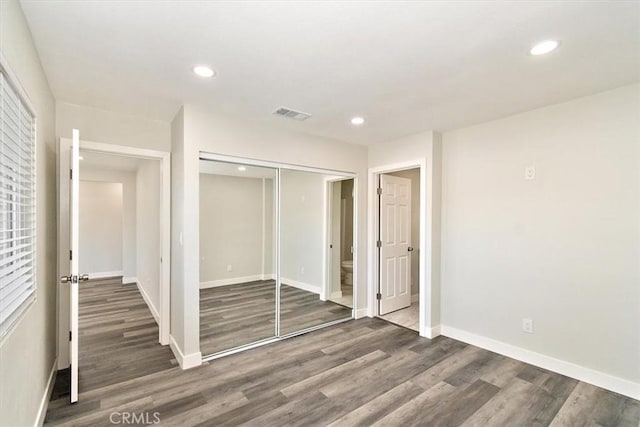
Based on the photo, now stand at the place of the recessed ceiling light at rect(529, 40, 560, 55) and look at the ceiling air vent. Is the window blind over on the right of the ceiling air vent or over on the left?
left

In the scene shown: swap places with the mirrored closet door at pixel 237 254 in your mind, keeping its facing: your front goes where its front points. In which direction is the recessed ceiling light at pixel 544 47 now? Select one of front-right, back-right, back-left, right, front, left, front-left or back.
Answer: front

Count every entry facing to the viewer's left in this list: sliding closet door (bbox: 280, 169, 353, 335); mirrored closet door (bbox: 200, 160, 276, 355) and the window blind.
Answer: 0

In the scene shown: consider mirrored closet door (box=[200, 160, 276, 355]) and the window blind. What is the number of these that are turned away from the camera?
0

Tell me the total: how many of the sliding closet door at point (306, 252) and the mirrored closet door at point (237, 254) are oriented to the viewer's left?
0

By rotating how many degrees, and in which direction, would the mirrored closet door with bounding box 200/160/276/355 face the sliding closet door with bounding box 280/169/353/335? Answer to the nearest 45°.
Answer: approximately 45° to its left

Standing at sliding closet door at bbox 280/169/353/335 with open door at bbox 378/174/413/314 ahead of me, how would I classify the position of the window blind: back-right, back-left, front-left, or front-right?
back-right

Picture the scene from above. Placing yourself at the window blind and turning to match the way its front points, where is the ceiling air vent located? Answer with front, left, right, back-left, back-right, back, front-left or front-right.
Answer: front

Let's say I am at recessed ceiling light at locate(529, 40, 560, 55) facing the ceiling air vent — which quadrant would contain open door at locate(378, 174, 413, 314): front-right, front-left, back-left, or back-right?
front-right

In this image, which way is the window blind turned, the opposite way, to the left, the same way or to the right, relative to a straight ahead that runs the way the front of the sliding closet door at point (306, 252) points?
to the left

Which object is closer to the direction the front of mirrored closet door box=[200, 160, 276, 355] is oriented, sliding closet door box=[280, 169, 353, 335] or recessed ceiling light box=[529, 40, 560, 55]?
the recessed ceiling light

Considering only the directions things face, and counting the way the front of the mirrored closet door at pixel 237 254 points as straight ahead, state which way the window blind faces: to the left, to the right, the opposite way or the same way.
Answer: to the left

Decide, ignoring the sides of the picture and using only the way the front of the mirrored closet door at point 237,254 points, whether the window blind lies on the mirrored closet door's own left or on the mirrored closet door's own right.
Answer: on the mirrored closet door's own right

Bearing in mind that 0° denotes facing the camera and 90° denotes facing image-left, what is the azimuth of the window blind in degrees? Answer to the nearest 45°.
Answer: approximately 270°

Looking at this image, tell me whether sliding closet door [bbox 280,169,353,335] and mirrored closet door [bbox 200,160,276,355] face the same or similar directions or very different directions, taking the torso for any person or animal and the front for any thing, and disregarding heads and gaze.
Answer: same or similar directions

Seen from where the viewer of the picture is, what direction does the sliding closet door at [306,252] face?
facing the viewer and to the right of the viewer

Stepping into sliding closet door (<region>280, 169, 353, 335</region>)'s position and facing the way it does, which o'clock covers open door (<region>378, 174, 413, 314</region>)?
The open door is roughly at 10 o'clock from the sliding closet door.
